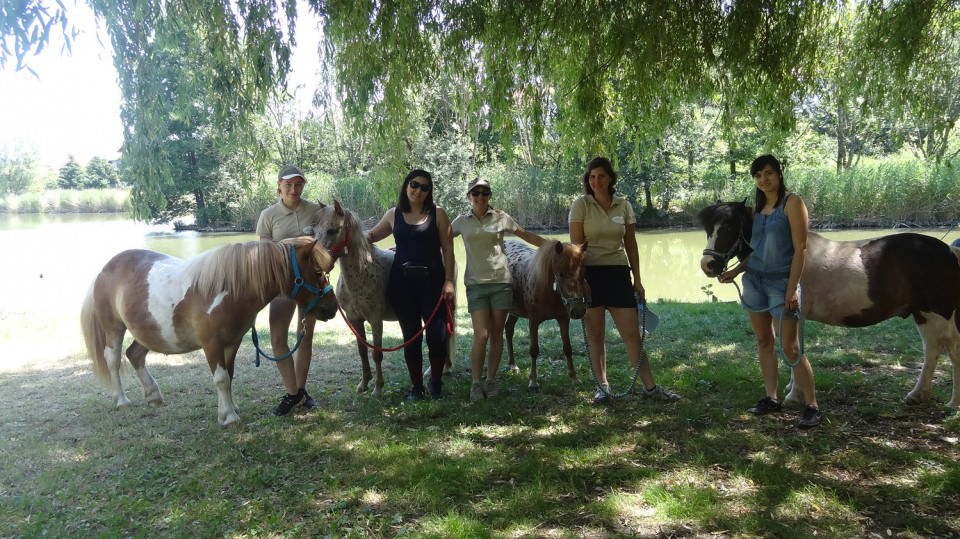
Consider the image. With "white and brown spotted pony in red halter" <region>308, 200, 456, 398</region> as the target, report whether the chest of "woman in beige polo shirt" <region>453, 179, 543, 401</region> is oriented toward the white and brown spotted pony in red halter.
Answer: no

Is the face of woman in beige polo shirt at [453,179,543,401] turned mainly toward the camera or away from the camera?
toward the camera

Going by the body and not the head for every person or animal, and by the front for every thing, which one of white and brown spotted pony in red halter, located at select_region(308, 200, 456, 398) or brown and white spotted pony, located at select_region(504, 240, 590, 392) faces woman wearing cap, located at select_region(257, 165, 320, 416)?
white and brown spotted pony in red halter, located at select_region(308, 200, 456, 398)

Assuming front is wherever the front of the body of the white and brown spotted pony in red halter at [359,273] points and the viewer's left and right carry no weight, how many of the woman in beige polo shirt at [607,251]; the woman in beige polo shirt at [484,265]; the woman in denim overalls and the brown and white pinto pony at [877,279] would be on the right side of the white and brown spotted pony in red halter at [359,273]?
0

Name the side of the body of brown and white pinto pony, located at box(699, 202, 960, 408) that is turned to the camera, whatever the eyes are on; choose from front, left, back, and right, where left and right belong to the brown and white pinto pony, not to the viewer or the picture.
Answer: left

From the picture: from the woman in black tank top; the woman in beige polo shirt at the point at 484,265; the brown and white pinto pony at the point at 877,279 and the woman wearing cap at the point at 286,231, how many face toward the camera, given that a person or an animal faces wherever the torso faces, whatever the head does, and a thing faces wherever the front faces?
3

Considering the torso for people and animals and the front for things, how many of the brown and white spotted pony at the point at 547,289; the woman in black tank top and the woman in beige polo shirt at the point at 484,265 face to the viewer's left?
0

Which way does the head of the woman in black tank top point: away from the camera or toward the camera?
toward the camera

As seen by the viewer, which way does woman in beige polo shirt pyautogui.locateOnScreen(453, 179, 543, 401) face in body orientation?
toward the camera

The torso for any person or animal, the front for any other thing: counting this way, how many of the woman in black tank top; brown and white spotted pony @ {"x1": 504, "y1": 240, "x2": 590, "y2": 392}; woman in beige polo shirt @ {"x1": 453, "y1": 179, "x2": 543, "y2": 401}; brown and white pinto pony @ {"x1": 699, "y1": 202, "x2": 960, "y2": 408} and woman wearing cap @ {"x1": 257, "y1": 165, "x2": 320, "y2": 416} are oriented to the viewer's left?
1

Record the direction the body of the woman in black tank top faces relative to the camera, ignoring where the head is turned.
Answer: toward the camera

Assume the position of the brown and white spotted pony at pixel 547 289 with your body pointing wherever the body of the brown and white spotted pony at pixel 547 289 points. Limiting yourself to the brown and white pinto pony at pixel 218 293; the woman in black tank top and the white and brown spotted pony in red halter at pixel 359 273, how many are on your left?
0

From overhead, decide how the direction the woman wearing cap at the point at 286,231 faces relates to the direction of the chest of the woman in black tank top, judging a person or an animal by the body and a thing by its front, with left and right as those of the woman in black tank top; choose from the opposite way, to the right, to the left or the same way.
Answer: the same way

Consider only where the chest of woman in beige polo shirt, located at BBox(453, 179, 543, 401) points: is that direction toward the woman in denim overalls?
no

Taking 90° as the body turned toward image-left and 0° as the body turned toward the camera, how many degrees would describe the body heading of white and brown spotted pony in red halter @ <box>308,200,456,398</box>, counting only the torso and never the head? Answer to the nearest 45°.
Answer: approximately 45°

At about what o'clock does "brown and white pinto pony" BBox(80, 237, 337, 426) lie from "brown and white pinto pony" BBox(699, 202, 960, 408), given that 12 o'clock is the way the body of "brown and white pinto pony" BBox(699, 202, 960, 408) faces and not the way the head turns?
"brown and white pinto pony" BBox(80, 237, 337, 426) is roughly at 11 o'clock from "brown and white pinto pony" BBox(699, 202, 960, 408).

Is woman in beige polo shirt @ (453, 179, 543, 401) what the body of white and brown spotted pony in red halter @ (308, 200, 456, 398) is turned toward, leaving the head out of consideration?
no
